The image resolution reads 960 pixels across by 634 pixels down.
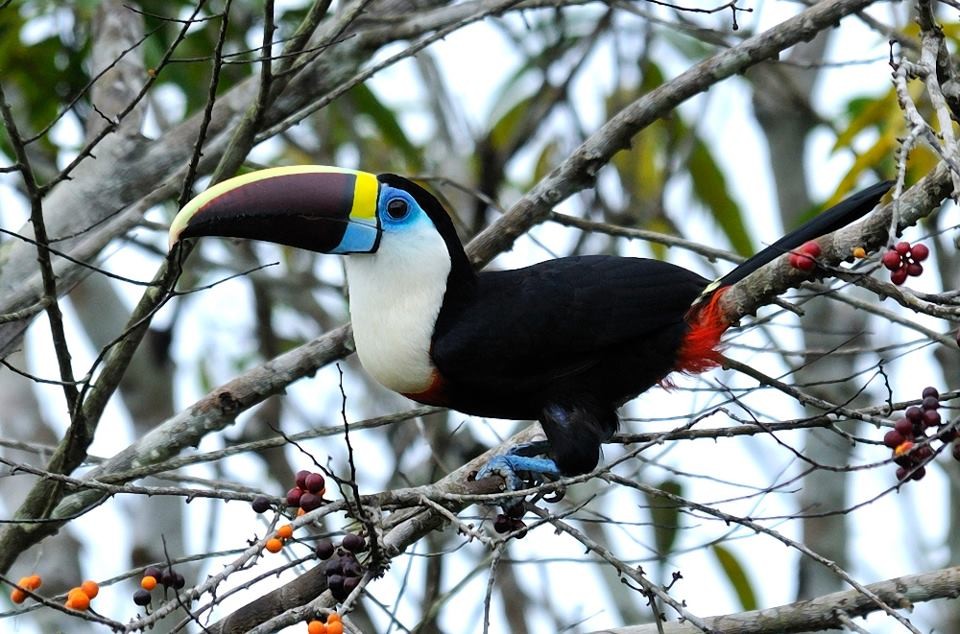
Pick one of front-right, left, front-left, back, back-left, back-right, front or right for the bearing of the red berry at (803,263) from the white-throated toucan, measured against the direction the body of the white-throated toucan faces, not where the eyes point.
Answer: back-left

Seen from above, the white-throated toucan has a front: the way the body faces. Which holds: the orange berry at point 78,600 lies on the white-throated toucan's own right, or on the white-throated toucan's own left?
on the white-throated toucan's own left

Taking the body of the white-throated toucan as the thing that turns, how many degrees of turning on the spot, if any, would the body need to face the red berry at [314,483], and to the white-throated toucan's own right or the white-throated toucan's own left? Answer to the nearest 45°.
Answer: approximately 45° to the white-throated toucan's own left

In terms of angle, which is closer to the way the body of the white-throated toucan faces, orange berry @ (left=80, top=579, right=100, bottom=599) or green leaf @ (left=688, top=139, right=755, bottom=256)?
the orange berry

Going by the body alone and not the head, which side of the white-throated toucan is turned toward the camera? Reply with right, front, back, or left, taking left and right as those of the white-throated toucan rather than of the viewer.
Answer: left
